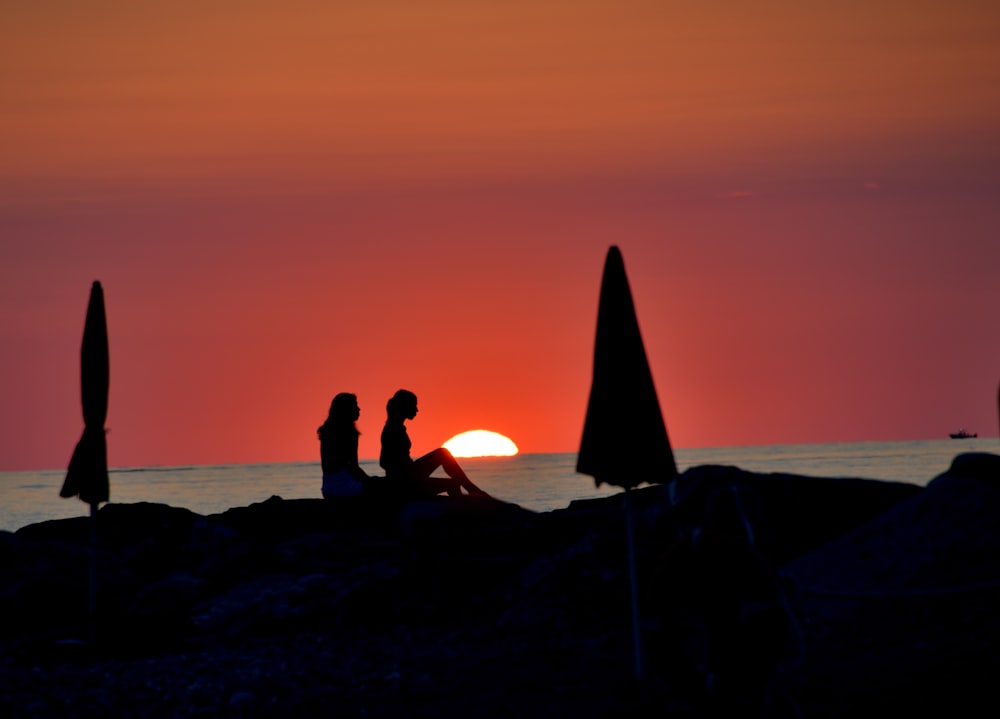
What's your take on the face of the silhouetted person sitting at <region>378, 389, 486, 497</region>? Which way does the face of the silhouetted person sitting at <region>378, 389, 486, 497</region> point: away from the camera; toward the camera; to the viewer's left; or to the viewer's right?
to the viewer's right

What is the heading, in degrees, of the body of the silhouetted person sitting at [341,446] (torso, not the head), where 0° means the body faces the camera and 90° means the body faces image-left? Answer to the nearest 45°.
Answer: approximately 225°

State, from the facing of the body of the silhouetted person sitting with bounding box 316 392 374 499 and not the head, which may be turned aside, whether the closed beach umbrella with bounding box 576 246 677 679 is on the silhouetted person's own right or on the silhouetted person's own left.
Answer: on the silhouetted person's own right

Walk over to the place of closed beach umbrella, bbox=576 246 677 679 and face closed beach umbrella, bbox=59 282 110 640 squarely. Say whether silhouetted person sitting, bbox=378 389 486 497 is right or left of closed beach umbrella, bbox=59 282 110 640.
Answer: right

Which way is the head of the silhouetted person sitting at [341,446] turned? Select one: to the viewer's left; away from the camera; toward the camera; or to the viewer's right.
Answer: to the viewer's right

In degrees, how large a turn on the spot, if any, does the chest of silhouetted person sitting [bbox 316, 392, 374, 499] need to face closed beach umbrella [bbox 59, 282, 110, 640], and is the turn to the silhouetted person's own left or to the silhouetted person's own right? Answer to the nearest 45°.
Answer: approximately 180°

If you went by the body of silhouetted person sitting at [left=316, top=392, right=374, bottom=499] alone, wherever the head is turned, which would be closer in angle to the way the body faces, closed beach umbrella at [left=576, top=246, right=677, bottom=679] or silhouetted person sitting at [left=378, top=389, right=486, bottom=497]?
the silhouetted person sitting

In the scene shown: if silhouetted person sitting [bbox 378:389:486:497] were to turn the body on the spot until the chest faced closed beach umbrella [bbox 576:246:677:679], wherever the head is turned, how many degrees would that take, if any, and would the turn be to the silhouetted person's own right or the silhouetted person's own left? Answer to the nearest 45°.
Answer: approximately 90° to the silhouetted person's own right

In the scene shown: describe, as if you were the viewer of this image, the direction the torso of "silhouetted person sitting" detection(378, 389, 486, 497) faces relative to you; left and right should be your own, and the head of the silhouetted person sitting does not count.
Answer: facing to the right of the viewer

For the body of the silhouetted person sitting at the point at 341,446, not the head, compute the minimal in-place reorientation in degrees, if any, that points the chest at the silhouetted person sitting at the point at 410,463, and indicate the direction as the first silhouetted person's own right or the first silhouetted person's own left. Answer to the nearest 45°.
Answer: approximately 45° to the first silhouetted person's own right
